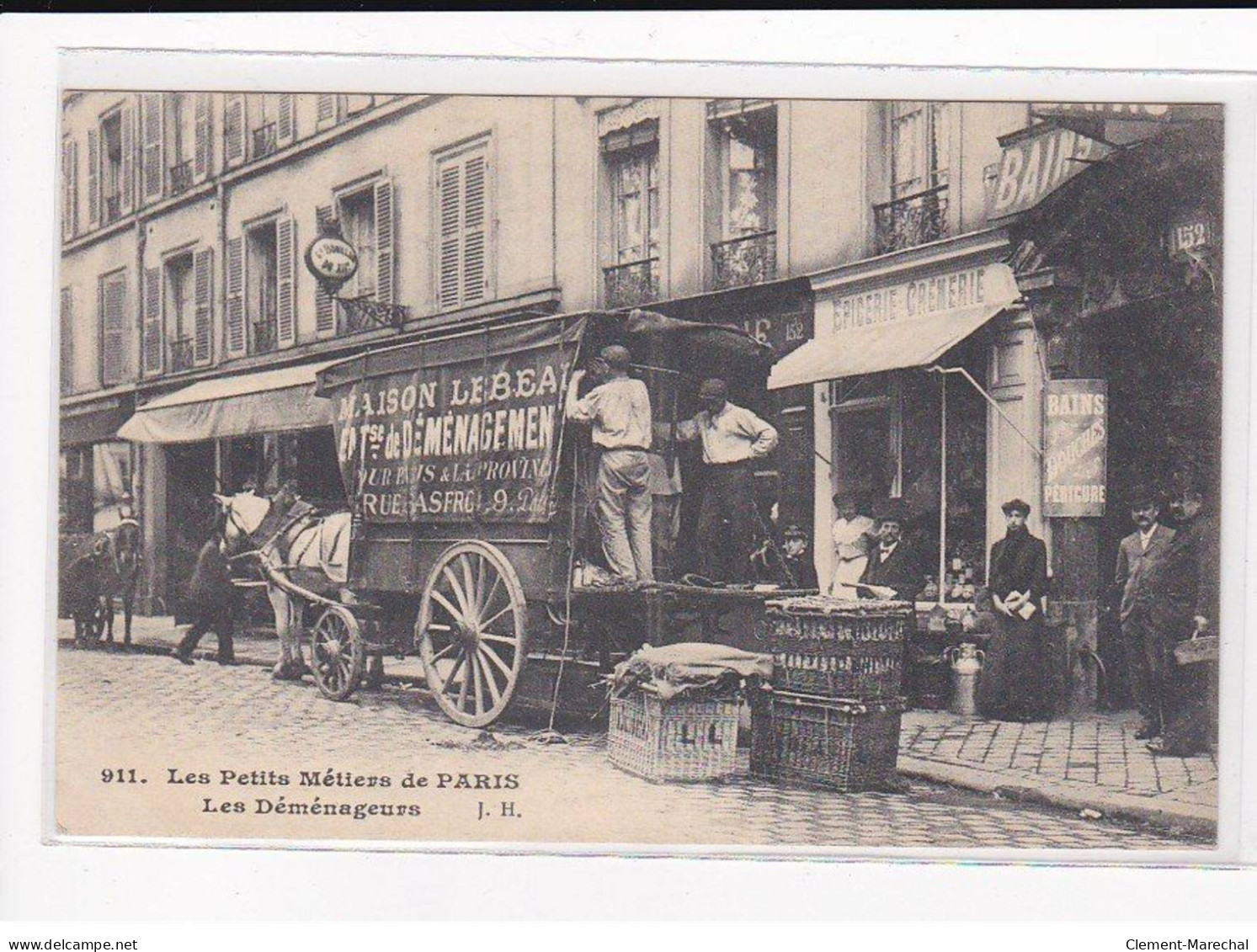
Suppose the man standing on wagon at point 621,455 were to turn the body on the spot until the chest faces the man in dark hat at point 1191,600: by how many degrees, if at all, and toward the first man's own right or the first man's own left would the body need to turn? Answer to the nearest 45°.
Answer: approximately 135° to the first man's own right

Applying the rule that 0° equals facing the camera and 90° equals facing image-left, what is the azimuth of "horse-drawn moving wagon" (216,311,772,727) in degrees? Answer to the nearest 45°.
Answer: approximately 135°

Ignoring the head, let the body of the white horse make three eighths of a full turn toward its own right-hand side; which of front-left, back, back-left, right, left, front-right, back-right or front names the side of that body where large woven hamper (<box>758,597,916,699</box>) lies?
right

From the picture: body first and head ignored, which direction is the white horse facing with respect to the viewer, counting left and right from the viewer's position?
facing to the left of the viewer
